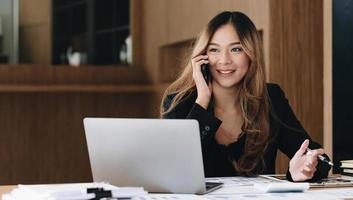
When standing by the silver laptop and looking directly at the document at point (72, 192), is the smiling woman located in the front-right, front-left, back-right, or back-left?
back-right

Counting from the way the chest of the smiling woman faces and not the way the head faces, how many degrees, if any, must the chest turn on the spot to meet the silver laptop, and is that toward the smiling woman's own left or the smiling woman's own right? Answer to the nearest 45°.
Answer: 0° — they already face it

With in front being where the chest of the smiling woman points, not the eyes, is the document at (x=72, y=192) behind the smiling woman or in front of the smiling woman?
in front

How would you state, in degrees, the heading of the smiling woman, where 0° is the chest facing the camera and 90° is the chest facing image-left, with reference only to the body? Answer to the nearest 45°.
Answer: approximately 0°

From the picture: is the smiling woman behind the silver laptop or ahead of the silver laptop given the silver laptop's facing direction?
ahead

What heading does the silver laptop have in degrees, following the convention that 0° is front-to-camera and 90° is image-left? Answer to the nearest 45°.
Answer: approximately 225°

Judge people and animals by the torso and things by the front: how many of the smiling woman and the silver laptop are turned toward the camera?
1
